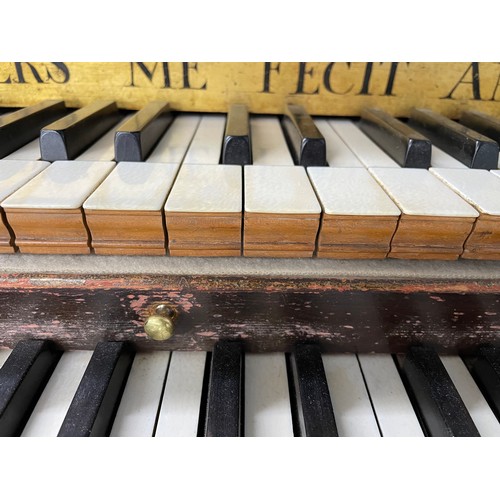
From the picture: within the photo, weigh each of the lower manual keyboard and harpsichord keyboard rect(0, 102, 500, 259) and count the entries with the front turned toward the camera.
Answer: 2

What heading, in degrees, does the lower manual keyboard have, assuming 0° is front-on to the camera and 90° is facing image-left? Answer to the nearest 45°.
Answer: approximately 0°

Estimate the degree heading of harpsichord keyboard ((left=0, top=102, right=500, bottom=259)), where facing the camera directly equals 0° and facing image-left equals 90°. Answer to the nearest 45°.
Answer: approximately 0°
